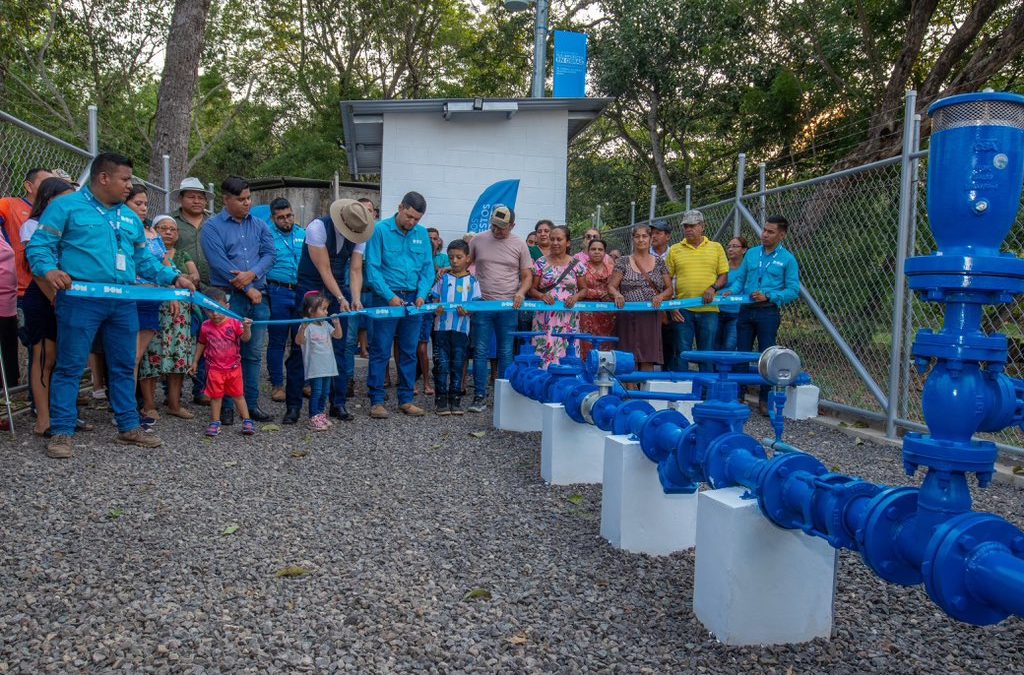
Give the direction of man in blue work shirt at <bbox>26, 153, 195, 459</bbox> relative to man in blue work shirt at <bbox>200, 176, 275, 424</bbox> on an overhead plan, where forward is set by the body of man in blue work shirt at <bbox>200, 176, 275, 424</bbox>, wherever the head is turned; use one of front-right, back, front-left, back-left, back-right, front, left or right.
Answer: right

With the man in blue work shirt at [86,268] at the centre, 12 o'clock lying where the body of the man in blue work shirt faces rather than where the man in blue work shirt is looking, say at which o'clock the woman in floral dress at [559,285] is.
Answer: The woman in floral dress is roughly at 10 o'clock from the man in blue work shirt.

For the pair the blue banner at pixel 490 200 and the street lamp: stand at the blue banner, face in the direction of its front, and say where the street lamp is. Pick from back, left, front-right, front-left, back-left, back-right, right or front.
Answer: back

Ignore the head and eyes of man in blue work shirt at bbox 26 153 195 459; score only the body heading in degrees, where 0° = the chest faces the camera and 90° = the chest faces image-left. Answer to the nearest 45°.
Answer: approximately 315°

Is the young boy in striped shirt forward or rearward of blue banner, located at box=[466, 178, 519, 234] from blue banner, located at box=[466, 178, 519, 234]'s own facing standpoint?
forward

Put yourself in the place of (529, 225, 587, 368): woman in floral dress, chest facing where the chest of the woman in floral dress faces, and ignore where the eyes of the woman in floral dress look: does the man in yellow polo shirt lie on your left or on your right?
on your left

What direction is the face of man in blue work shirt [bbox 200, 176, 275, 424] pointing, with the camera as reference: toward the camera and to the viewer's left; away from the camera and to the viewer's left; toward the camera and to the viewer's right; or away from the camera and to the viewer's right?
toward the camera and to the viewer's right

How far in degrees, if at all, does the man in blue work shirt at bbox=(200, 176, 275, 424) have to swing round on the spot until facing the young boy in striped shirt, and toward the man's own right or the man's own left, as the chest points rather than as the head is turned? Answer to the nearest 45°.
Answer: approximately 45° to the man's own left

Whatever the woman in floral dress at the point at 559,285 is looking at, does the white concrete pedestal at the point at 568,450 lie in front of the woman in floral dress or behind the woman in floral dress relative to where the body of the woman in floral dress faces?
in front
